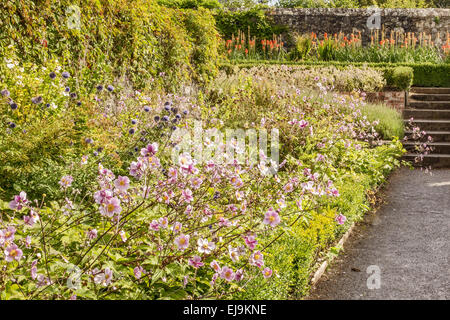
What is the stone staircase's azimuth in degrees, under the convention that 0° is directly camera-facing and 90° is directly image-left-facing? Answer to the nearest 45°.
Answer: approximately 0°

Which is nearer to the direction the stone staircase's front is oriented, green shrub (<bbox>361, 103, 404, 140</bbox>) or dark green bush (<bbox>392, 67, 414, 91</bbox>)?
the green shrub

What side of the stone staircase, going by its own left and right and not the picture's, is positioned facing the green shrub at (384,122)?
right

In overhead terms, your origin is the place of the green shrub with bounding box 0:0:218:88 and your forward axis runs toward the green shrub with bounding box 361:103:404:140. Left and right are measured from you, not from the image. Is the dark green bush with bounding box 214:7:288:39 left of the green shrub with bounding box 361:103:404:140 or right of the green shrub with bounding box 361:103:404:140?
left

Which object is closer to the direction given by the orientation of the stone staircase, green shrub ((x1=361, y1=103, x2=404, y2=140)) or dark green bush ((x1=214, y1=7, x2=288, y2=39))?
the green shrub

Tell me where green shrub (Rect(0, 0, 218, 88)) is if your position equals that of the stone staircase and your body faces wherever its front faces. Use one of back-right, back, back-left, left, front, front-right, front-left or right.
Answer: front-right

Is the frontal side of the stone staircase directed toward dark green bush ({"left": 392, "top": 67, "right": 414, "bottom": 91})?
no

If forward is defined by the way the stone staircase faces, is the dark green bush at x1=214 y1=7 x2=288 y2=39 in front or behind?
behind
